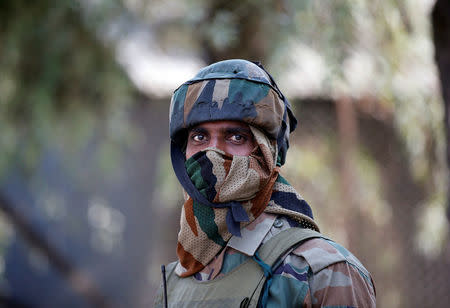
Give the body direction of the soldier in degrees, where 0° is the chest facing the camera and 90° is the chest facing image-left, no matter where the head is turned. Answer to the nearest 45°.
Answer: approximately 45°
